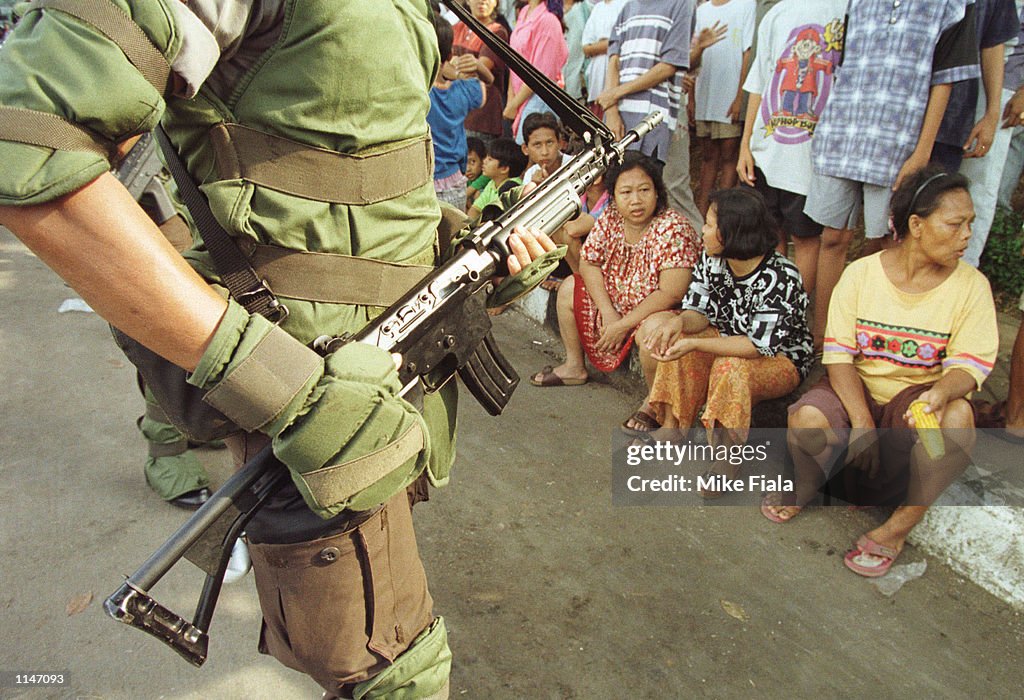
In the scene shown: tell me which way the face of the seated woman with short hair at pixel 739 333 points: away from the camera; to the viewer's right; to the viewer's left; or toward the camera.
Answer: to the viewer's left

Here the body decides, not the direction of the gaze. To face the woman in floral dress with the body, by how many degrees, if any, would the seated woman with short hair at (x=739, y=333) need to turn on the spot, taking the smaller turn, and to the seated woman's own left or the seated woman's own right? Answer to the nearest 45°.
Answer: approximately 90° to the seated woman's own right

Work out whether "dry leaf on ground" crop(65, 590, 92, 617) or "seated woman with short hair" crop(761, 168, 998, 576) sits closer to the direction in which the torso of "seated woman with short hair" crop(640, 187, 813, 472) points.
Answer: the dry leaf on ground

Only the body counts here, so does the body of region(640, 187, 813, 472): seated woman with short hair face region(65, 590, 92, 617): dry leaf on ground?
yes

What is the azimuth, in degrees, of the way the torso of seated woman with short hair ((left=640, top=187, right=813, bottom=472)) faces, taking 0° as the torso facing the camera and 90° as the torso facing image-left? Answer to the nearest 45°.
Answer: approximately 45°

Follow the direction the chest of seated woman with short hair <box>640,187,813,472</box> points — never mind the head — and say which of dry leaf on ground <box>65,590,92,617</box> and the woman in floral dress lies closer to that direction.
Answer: the dry leaf on ground
